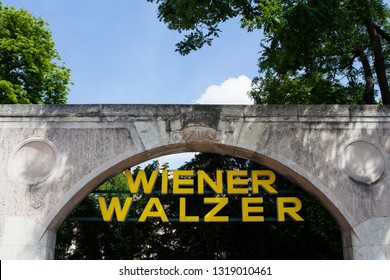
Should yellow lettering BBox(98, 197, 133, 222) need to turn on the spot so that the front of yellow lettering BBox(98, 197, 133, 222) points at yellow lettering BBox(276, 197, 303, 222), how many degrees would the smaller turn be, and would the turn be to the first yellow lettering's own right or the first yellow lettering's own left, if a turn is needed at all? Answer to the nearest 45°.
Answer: approximately 90° to the first yellow lettering's own left

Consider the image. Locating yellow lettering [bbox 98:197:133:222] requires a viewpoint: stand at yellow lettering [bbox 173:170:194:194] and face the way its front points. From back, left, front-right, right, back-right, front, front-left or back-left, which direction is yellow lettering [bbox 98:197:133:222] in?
right

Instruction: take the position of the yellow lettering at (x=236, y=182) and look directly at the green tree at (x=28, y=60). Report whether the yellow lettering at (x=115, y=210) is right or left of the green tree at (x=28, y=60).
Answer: left

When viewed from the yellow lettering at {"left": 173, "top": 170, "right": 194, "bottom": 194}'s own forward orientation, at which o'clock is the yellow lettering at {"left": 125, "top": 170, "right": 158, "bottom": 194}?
the yellow lettering at {"left": 125, "top": 170, "right": 158, "bottom": 194} is roughly at 3 o'clock from the yellow lettering at {"left": 173, "top": 170, "right": 194, "bottom": 194}.

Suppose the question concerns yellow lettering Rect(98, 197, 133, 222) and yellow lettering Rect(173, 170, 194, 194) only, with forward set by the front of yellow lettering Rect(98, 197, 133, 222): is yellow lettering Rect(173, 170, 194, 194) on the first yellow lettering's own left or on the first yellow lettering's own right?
on the first yellow lettering's own left

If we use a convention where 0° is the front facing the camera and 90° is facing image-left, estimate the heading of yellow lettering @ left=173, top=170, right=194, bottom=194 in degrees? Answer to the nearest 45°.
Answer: approximately 0°

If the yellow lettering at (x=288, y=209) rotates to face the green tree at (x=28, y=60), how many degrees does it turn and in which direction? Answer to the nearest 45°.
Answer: approximately 135° to its right

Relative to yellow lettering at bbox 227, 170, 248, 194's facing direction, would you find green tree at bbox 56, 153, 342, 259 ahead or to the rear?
to the rear

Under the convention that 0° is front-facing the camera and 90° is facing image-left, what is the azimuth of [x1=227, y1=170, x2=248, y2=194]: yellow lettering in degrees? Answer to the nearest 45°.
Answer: approximately 0°
